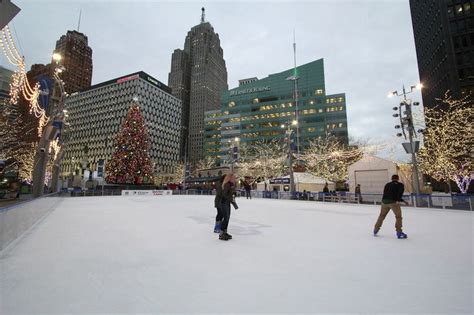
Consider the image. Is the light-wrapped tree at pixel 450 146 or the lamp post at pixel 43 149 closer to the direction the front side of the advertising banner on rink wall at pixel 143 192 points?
the lamp post

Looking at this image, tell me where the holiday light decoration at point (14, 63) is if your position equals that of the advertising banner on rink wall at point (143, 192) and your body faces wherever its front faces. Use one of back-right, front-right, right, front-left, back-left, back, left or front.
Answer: front

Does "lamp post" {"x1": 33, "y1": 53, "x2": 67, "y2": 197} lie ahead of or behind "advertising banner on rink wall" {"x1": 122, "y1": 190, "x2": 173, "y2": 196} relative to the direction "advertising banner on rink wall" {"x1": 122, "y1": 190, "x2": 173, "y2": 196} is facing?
ahead

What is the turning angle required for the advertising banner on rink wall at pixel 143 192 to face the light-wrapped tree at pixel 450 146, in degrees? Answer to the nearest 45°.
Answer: approximately 45° to its left

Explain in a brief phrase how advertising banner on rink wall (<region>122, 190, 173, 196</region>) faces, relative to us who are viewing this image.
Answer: facing the viewer

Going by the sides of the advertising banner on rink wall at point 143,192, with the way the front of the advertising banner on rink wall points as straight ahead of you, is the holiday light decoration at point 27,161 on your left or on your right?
on your right

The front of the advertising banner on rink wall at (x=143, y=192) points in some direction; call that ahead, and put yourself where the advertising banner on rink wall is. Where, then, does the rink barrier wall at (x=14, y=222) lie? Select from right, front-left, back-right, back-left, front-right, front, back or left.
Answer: front
